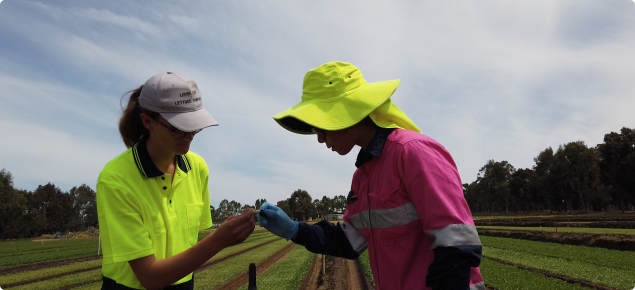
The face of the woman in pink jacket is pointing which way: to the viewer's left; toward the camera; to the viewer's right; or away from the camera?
to the viewer's left

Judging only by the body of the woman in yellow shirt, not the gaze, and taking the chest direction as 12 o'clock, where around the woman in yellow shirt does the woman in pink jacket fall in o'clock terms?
The woman in pink jacket is roughly at 11 o'clock from the woman in yellow shirt.
